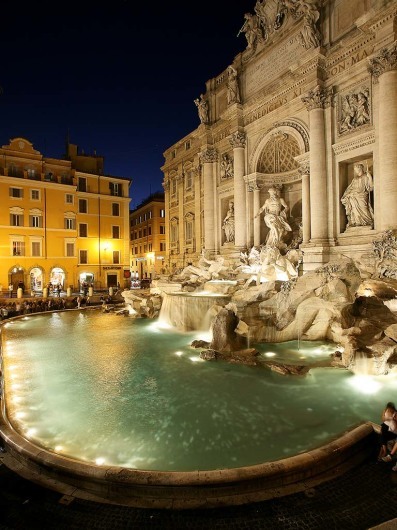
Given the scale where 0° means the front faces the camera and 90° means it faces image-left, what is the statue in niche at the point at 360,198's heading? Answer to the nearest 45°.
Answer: approximately 45°

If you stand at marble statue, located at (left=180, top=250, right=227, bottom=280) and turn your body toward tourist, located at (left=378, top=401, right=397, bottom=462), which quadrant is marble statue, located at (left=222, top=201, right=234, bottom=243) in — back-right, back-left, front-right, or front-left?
back-left

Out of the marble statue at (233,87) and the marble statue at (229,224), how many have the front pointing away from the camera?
0

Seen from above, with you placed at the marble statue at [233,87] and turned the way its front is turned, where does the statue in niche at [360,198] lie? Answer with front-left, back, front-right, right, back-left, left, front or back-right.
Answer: left

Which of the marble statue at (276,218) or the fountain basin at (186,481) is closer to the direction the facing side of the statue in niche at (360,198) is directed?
the fountain basin

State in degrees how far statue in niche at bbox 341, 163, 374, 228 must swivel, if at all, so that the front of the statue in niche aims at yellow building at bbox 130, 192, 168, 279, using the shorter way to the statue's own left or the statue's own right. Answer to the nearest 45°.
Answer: approximately 90° to the statue's own right

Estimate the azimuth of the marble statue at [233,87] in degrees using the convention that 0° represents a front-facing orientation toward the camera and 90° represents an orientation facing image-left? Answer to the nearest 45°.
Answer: approximately 45°

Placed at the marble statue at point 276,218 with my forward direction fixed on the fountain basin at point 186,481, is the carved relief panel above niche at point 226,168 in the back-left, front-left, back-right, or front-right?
back-right

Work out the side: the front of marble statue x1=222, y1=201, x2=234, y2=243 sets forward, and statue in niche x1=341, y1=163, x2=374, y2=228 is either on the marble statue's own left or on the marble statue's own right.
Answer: on the marble statue's own left

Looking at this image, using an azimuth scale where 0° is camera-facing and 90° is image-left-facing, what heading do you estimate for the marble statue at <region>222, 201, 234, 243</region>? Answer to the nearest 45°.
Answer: approximately 45°
